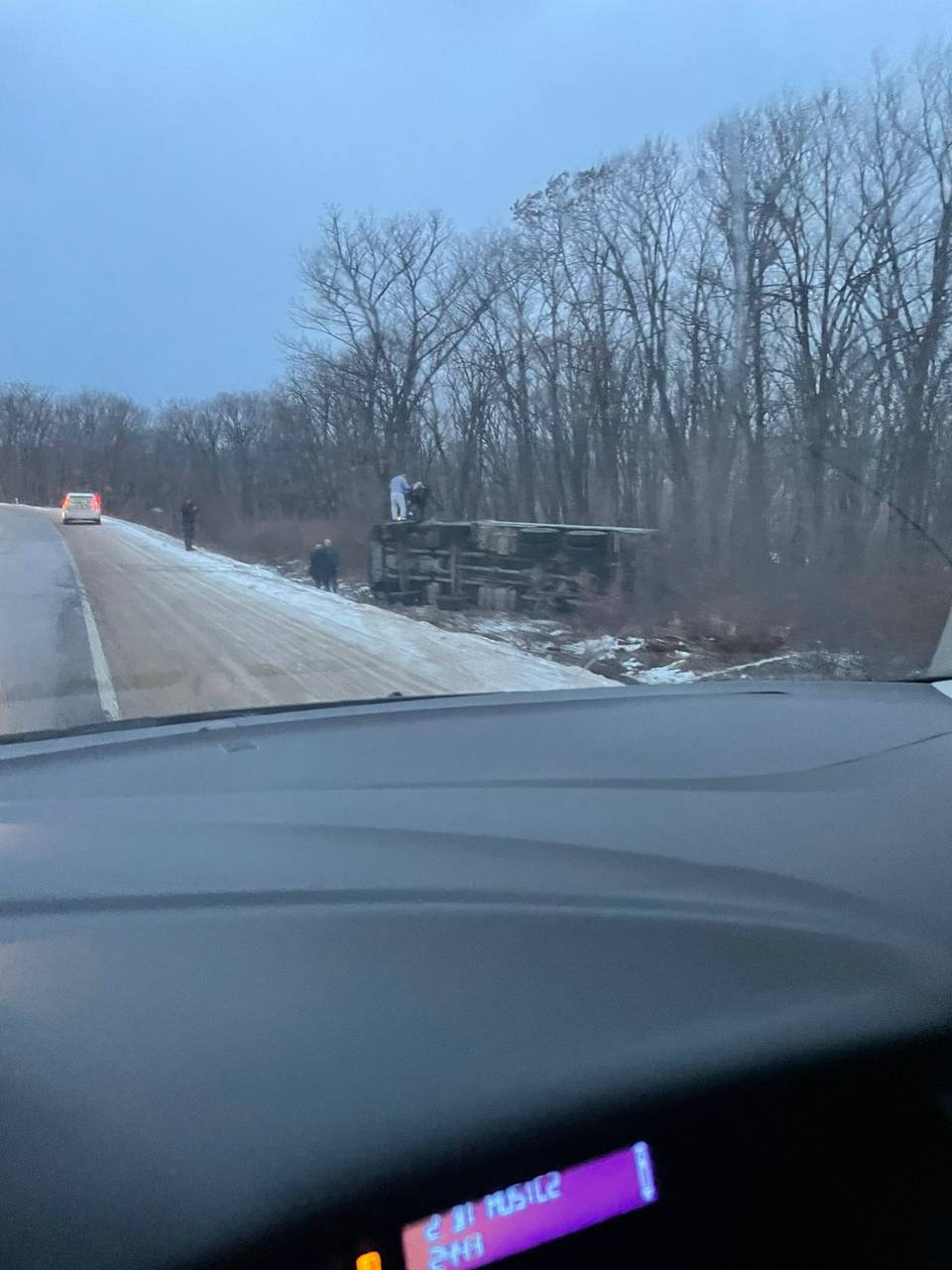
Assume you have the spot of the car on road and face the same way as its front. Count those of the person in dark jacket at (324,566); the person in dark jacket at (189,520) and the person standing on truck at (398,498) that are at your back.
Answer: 3

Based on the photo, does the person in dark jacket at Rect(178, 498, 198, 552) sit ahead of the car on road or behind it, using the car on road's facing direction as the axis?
behind

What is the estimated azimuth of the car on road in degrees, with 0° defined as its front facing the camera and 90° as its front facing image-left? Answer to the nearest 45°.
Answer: approximately 180°

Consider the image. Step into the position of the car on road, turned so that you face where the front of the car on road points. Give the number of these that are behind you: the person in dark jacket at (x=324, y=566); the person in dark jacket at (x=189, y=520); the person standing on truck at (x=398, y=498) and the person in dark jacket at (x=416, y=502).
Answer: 4

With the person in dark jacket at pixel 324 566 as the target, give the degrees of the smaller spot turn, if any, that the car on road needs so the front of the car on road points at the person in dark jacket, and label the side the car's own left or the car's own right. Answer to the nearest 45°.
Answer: approximately 180°

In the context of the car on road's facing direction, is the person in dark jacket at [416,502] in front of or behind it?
behind

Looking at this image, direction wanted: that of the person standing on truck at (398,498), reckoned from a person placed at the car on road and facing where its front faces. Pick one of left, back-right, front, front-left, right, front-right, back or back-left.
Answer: back

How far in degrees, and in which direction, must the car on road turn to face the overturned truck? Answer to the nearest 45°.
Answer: approximately 180°
